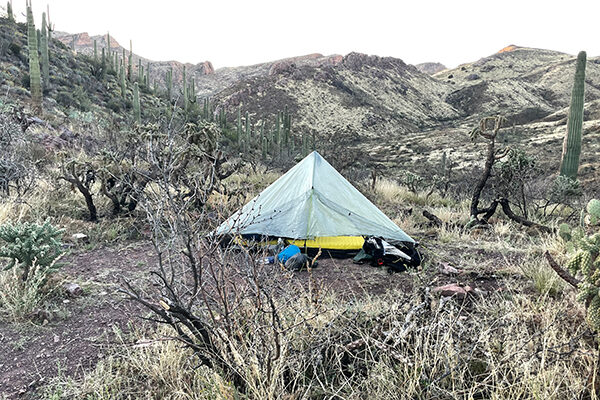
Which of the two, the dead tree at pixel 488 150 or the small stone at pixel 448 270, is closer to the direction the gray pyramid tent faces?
the small stone

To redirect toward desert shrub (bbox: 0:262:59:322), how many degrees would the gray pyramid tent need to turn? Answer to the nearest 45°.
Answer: approximately 45° to its right

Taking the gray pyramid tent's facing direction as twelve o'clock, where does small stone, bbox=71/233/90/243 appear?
The small stone is roughly at 3 o'clock from the gray pyramid tent.

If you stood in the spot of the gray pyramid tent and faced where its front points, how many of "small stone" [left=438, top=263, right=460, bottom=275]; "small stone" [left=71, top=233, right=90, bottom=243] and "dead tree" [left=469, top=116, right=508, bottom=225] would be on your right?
1

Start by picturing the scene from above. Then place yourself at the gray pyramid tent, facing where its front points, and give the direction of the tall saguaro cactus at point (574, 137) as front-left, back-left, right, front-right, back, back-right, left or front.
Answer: back-left

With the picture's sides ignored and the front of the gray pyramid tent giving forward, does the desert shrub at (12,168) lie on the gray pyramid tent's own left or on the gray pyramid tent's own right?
on the gray pyramid tent's own right

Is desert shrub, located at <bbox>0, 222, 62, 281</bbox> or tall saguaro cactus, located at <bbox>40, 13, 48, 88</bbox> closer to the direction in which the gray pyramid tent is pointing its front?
the desert shrub

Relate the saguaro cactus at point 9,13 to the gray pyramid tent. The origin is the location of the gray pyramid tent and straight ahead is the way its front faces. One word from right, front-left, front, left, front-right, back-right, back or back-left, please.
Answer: back-right

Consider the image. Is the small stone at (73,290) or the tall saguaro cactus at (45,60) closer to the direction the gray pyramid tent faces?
the small stone

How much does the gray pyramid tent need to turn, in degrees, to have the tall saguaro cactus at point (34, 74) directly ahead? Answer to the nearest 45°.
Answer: approximately 135° to its right

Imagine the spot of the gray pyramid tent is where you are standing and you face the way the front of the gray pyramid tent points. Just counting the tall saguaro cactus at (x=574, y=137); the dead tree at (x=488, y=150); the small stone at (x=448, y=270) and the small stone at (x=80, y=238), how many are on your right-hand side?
1

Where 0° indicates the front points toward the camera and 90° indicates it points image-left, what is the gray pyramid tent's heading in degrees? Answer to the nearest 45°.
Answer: approximately 0°

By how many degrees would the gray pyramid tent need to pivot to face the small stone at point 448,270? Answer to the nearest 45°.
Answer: approximately 45° to its left
